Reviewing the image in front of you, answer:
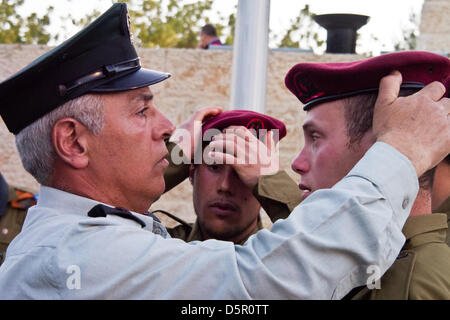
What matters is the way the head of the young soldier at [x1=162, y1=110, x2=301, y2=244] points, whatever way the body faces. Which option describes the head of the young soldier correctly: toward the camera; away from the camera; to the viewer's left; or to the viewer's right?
toward the camera

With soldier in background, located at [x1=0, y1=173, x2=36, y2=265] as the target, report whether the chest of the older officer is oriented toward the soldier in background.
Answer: no

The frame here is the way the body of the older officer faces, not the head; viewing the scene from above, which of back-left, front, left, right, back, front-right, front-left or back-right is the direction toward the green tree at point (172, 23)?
left

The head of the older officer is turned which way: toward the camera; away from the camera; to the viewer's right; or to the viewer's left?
to the viewer's right

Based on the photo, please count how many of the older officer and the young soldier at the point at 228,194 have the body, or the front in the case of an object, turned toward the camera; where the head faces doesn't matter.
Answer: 1

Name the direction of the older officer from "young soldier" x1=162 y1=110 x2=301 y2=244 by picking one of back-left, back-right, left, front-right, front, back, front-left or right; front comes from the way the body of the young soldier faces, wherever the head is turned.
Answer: front

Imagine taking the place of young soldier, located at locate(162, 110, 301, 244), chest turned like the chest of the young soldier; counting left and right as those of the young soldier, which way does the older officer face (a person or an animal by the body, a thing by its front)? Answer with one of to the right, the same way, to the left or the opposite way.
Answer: to the left

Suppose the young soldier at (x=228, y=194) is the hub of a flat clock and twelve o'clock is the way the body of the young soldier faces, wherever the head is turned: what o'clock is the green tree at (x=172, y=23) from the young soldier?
The green tree is roughly at 6 o'clock from the young soldier.

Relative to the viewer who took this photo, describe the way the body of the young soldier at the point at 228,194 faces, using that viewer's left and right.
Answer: facing the viewer

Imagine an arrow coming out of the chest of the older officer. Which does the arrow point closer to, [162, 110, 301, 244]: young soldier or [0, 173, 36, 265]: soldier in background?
the young soldier

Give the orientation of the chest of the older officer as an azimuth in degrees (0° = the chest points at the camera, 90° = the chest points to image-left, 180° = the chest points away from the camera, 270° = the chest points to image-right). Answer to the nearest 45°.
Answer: approximately 270°

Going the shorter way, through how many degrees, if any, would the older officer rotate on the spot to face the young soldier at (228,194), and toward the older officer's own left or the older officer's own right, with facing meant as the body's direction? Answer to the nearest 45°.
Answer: approximately 90° to the older officer's own left
